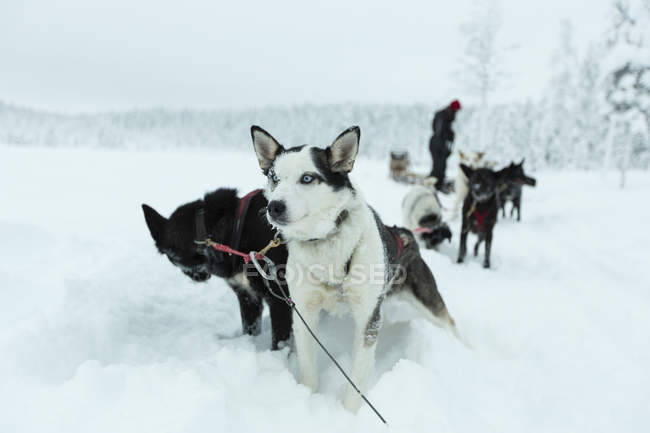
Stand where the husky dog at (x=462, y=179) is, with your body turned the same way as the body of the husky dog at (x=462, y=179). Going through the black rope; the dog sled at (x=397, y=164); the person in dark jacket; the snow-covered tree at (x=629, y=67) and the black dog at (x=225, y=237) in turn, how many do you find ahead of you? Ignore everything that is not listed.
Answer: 2

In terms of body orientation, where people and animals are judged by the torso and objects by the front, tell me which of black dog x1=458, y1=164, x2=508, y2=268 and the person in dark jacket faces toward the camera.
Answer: the black dog

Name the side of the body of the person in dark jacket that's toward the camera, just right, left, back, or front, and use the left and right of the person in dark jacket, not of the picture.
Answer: right

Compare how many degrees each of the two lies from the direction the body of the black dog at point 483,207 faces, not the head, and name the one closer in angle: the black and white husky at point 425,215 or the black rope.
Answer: the black rope

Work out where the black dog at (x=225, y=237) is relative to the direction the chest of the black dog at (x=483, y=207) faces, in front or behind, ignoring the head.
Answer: in front

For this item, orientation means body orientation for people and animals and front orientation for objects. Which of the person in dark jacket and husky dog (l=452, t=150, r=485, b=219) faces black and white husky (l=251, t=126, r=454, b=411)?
the husky dog

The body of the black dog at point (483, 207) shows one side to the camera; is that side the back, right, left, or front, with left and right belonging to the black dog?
front

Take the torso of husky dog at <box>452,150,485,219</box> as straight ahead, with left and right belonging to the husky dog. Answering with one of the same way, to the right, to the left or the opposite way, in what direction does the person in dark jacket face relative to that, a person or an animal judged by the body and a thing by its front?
to the left

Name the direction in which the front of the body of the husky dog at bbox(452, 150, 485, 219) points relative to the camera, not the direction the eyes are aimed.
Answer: toward the camera

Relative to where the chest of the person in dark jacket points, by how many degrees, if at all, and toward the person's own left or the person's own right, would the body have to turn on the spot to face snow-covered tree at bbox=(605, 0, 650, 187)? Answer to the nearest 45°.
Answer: approximately 45° to the person's own left

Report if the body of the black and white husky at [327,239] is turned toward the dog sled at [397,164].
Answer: no

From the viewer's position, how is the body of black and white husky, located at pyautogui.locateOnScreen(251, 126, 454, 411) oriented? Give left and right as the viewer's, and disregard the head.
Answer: facing the viewer and to the left of the viewer
